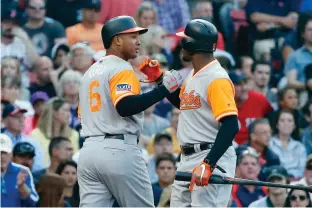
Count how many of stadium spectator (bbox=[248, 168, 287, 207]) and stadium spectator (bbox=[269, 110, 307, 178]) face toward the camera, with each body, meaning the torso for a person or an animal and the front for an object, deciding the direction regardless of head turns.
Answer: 2

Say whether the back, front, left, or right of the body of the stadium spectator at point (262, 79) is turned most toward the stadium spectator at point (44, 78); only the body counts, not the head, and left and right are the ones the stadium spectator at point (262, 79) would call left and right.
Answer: right

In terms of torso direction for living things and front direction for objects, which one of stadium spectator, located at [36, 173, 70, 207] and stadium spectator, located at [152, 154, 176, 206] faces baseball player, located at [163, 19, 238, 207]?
stadium spectator, located at [152, 154, 176, 206]
